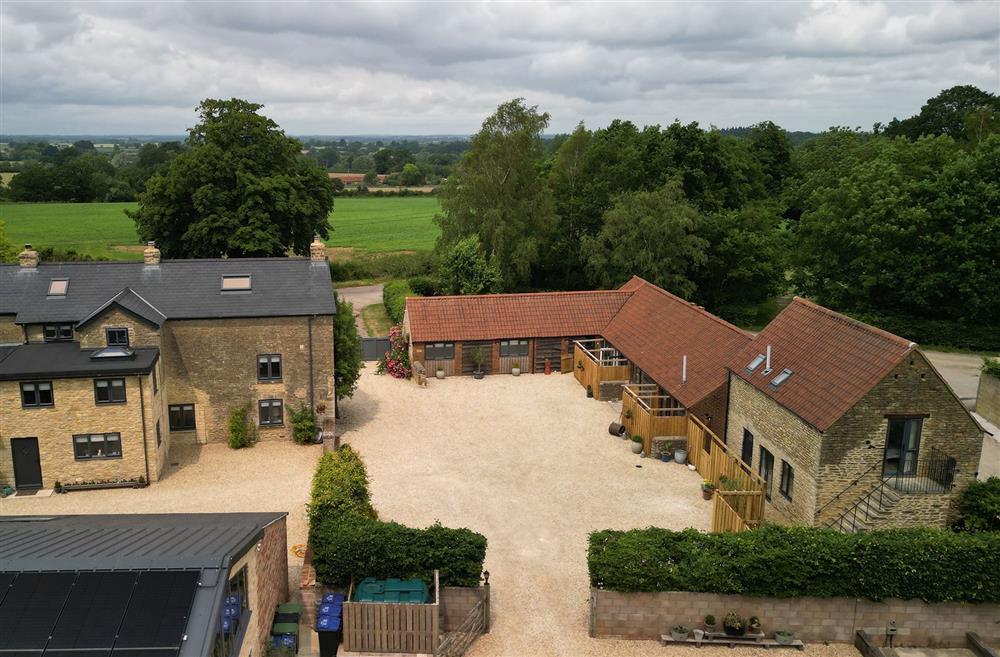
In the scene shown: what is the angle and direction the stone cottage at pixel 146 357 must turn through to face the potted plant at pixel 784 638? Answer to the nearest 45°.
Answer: approximately 45° to its left

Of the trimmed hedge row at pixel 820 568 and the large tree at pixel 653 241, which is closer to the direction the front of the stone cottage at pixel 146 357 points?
the trimmed hedge row

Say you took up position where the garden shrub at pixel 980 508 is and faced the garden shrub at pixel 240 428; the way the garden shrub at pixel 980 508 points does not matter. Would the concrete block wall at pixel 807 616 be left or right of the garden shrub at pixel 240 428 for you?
left

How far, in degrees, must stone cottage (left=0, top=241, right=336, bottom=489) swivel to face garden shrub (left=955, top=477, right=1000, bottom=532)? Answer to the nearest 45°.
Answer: approximately 45° to its left

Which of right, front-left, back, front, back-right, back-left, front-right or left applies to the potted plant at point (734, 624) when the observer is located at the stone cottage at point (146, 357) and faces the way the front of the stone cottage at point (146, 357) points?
front-left

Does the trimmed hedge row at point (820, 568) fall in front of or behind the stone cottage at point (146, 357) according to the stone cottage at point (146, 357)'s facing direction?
in front

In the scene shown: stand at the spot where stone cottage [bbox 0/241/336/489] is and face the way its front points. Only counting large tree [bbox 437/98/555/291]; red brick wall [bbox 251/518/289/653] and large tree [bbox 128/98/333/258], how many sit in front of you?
1

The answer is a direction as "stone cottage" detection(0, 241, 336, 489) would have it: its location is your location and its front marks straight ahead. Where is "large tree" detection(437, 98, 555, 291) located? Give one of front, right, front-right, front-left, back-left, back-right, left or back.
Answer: back-left

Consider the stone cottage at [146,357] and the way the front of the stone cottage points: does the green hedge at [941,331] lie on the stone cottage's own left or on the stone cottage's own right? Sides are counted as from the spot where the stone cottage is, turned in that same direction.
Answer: on the stone cottage's own left

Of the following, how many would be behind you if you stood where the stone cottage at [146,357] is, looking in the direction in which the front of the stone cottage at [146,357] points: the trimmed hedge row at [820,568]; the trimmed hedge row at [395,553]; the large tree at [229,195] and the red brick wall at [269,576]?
1

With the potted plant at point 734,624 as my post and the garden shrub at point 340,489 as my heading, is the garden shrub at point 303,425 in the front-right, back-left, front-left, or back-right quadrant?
front-right

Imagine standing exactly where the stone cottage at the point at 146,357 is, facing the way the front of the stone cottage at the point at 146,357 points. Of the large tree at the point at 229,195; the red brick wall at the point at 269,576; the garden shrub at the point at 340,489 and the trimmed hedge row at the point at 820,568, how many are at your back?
1

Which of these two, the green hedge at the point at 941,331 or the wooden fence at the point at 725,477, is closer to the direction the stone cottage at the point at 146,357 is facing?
the wooden fence

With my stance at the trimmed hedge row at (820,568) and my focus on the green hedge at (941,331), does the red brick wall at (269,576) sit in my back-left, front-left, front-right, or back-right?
back-left

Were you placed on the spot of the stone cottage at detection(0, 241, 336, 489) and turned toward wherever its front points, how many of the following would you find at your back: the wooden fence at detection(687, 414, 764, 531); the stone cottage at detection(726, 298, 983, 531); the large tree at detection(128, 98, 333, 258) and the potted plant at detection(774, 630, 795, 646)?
1

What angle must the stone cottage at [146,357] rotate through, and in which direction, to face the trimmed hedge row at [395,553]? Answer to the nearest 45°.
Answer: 0° — it already faces it

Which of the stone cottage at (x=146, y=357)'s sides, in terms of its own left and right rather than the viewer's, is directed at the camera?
front

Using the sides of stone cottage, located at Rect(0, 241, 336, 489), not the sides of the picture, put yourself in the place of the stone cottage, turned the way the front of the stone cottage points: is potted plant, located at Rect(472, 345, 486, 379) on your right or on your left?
on your left

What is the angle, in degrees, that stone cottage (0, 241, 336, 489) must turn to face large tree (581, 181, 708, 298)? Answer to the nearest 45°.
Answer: approximately 90° to its left

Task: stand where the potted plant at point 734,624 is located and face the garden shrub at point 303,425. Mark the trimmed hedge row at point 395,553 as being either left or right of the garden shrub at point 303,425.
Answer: left
